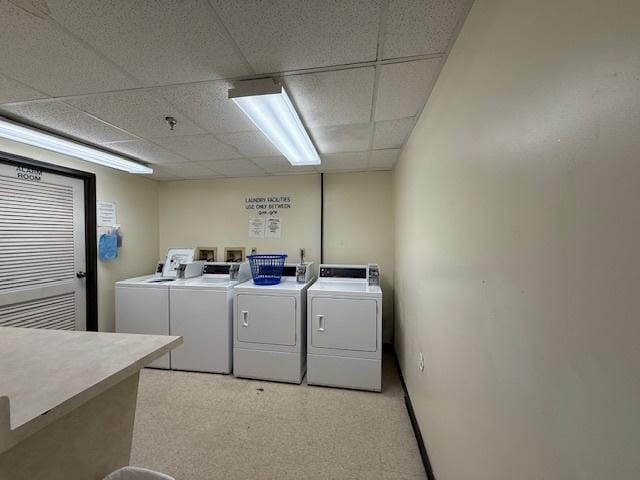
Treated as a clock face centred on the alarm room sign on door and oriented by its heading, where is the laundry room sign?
The laundry room sign is roughly at 11 o'clock from the alarm room sign on door.

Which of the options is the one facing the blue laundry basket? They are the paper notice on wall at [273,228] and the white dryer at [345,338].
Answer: the paper notice on wall

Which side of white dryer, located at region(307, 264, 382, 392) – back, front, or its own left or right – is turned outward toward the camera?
front

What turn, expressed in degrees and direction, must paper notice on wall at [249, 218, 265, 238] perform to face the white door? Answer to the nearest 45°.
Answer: approximately 90° to its right

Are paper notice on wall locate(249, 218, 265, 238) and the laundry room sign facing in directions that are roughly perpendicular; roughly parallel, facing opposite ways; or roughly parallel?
roughly parallel

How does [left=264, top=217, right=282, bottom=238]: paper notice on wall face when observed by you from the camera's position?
facing the viewer

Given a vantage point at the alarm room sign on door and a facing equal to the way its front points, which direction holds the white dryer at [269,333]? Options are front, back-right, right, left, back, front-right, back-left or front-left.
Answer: front
